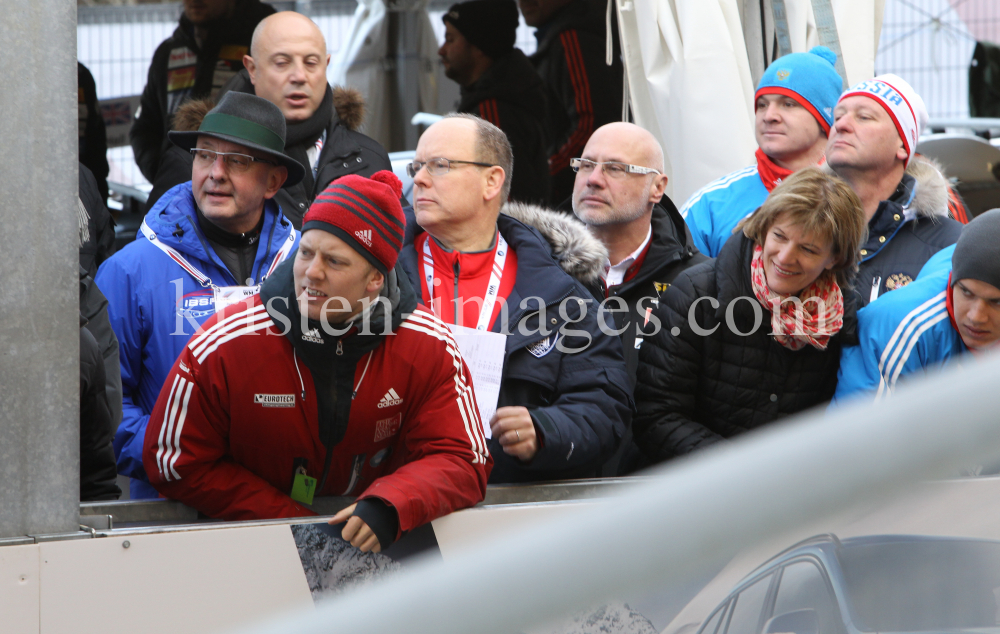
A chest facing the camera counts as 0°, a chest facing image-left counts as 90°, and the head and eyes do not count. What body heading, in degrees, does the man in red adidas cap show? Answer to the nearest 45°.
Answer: approximately 0°

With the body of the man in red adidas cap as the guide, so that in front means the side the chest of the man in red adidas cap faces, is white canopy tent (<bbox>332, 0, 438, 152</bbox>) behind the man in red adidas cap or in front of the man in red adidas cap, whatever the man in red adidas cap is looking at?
behind

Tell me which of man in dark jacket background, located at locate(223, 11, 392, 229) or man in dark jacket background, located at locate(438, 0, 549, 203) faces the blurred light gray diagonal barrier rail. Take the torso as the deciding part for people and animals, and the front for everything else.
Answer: man in dark jacket background, located at locate(223, 11, 392, 229)

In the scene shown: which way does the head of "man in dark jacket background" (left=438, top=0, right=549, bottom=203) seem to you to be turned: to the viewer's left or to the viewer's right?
to the viewer's left

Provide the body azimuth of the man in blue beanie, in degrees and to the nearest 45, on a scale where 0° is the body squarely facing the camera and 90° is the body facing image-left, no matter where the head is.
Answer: approximately 45°

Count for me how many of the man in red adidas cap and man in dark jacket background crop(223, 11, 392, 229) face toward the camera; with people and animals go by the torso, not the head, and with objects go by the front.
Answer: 2

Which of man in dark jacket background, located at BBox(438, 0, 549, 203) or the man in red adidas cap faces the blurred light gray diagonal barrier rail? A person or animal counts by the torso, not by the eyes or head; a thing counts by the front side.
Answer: the man in red adidas cap

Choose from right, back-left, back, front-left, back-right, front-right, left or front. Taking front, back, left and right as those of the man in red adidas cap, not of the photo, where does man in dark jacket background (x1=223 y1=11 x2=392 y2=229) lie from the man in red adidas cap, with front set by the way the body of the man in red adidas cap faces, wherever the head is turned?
back

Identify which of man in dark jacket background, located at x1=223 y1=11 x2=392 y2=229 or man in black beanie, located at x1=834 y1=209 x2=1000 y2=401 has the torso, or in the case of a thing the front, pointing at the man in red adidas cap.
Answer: the man in dark jacket background

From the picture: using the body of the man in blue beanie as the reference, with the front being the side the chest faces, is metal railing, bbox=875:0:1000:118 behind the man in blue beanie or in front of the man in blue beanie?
behind

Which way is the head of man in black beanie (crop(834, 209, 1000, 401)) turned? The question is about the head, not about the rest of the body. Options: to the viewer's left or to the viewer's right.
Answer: to the viewer's left
